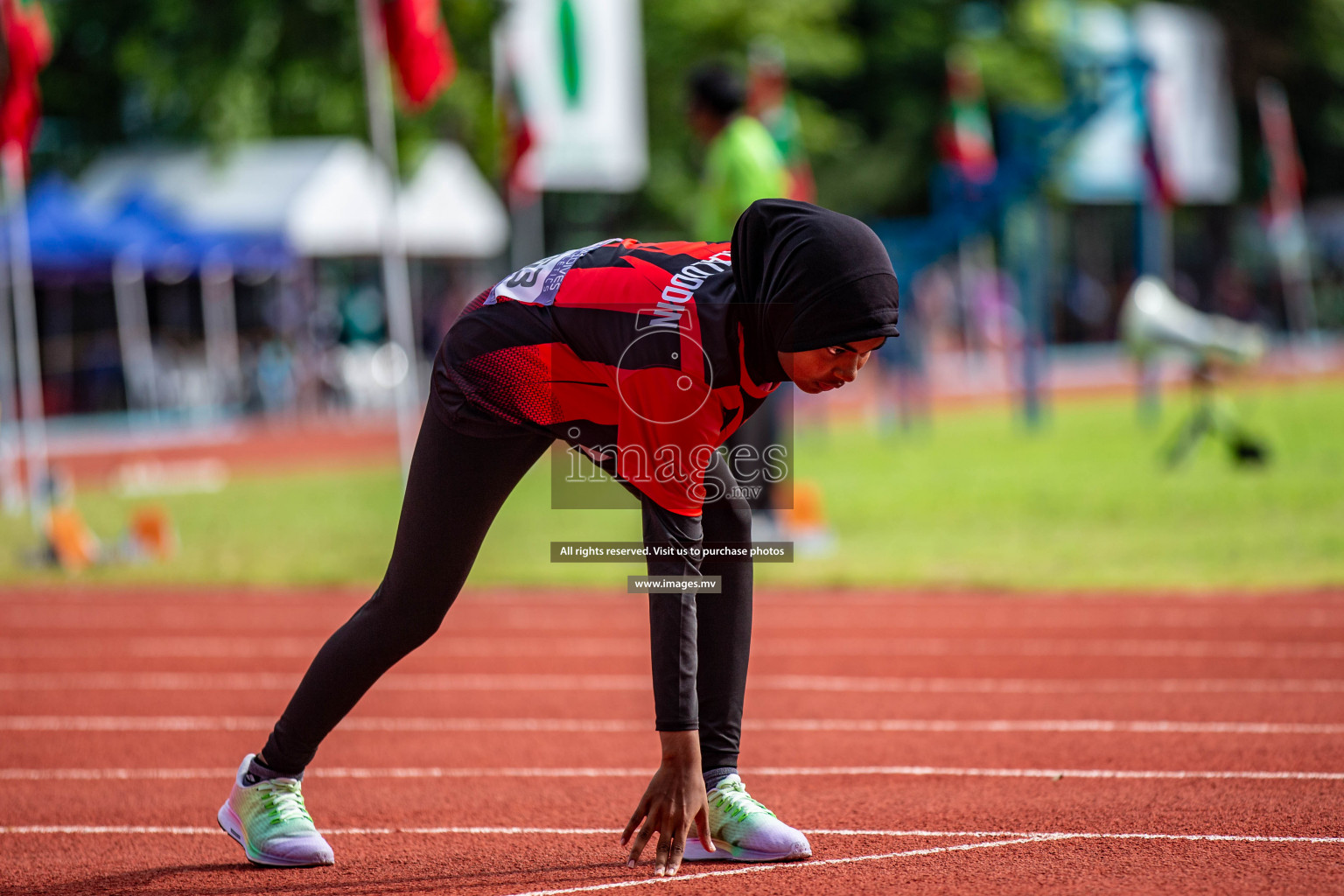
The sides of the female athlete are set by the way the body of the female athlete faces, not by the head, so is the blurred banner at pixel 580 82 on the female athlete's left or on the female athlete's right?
on the female athlete's left

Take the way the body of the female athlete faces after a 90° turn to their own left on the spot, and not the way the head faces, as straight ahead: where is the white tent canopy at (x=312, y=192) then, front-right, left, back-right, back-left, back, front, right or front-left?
front

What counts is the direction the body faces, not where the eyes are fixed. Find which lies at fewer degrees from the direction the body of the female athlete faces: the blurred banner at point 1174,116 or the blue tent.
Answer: the blurred banner

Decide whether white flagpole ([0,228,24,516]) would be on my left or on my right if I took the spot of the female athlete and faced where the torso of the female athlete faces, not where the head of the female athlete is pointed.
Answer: on my left

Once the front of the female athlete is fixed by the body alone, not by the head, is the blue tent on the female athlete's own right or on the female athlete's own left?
on the female athlete's own left

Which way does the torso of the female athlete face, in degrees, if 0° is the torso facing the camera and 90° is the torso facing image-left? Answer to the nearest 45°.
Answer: approximately 270°
